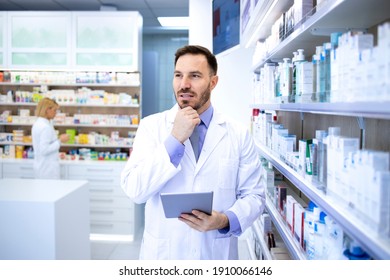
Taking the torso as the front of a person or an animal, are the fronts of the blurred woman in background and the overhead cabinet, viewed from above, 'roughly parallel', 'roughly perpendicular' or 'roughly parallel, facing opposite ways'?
roughly perpendicular

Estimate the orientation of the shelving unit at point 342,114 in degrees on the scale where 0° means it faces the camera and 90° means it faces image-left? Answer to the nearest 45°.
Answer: approximately 90°

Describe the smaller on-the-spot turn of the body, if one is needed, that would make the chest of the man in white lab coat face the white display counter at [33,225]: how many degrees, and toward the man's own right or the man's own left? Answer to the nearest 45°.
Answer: approximately 135° to the man's own right

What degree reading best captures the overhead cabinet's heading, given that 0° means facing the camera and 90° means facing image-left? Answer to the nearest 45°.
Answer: approximately 0°

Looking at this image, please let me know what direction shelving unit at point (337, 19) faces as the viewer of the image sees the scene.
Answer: facing to the left of the viewer
